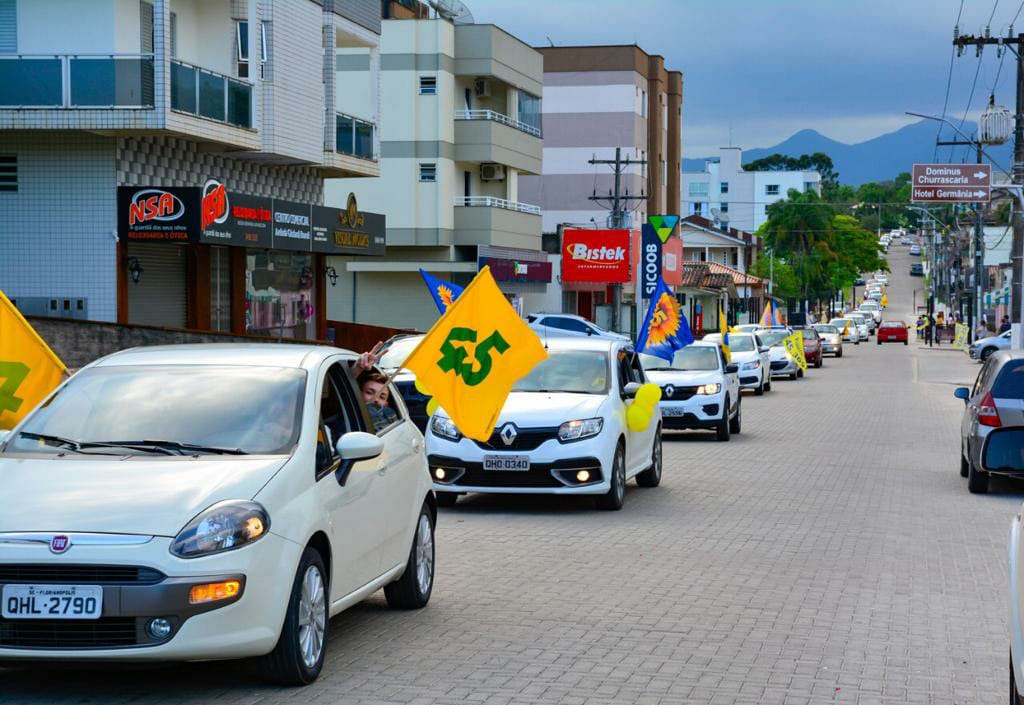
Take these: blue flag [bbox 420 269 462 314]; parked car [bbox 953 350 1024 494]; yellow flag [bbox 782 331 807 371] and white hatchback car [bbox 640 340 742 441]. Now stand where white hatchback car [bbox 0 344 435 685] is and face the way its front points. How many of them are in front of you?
0

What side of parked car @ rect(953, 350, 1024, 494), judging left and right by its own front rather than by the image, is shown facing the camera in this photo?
back

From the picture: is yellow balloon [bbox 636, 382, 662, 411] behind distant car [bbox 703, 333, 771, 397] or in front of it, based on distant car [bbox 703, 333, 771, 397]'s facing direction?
in front

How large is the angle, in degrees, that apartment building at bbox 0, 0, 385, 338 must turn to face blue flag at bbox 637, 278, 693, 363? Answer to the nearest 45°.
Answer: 0° — it already faces it

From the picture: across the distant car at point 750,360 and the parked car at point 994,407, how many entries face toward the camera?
1

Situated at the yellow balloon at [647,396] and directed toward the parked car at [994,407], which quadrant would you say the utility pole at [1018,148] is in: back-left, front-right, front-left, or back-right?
front-left

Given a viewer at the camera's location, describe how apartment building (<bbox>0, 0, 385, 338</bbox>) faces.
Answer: facing the viewer and to the right of the viewer

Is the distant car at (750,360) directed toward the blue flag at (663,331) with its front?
yes

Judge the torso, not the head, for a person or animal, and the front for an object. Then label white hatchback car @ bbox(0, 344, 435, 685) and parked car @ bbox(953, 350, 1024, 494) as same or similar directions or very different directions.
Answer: very different directions

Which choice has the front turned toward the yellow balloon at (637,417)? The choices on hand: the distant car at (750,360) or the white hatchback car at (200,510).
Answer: the distant car

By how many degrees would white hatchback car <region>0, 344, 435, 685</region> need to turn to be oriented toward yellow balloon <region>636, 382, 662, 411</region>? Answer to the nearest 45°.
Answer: approximately 180°

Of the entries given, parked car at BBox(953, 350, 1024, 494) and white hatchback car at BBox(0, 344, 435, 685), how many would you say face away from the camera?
1

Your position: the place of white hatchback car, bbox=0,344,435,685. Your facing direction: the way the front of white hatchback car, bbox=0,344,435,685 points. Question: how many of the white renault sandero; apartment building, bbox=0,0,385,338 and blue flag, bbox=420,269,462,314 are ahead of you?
0

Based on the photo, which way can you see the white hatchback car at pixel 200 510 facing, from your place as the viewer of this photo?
facing the viewer and to the left of the viewer

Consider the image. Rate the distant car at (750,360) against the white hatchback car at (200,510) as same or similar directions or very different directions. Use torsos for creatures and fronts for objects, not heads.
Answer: same or similar directions

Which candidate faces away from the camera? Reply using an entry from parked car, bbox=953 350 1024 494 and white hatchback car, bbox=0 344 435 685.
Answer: the parked car

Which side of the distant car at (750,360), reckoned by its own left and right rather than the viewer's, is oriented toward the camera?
front

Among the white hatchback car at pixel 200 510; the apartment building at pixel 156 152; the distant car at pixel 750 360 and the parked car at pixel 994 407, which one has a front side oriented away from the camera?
the parked car
